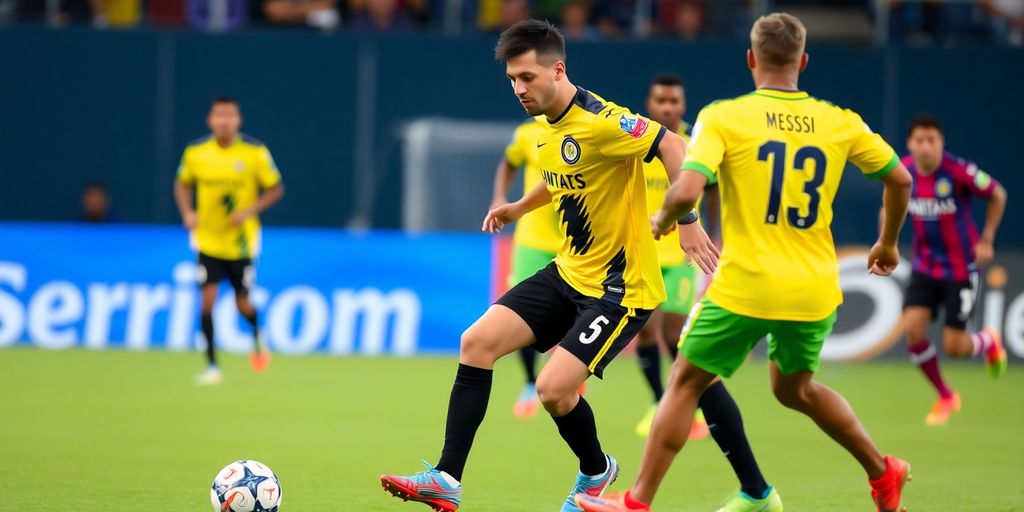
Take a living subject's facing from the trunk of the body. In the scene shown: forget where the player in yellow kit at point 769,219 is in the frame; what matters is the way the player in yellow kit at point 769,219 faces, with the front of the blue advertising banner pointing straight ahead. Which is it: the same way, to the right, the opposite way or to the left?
the opposite way

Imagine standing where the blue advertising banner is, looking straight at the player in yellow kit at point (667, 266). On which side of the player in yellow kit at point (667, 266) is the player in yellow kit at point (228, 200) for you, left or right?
right

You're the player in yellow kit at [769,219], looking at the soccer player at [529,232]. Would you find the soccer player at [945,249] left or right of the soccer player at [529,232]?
right

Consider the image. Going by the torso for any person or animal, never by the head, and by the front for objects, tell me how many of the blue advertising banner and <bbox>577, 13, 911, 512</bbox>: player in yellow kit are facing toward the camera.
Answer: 1

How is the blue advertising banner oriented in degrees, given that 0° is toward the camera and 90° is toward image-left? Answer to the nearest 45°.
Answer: approximately 0°

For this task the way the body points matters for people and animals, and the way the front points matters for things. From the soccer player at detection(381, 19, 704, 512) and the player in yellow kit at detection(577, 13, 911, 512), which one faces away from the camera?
the player in yellow kit

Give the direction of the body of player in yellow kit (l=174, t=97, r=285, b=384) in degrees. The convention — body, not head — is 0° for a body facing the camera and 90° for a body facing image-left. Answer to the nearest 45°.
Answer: approximately 0°

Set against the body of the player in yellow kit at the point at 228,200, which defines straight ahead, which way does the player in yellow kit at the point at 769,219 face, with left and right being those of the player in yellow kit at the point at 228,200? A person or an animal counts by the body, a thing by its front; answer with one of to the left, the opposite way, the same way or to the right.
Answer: the opposite way

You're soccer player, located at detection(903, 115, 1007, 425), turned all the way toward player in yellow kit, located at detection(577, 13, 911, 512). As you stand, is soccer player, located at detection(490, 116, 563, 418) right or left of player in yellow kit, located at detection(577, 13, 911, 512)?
right
